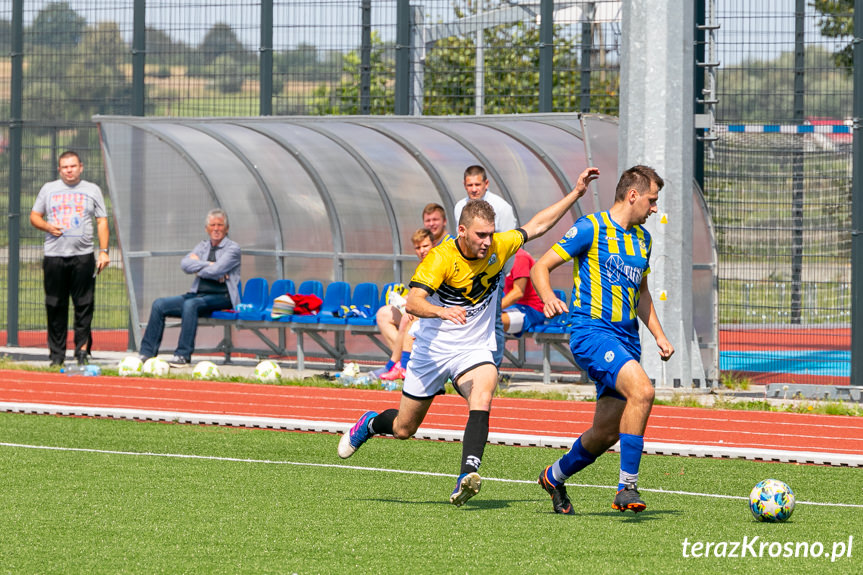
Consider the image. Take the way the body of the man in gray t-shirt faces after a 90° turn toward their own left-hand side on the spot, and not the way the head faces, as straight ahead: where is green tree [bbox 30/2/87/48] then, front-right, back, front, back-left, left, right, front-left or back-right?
left

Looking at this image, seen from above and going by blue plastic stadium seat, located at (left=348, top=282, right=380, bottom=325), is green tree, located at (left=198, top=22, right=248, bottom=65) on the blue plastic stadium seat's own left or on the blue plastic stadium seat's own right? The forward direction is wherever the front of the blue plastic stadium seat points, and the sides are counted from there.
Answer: on the blue plastic stadium seat's own right

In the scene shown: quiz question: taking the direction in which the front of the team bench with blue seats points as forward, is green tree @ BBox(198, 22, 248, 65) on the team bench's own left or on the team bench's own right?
on the team bench's own right

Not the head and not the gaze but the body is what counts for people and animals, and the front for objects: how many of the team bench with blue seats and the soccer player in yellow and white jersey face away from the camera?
0

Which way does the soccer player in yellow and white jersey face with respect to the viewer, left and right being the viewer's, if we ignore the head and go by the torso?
facing the viewer and to the right of the viewer

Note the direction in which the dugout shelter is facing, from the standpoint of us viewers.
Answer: facing the viewer and to the left of the viewer

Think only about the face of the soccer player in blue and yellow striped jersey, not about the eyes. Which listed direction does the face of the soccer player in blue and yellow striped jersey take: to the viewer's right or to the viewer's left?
to the viewer's right

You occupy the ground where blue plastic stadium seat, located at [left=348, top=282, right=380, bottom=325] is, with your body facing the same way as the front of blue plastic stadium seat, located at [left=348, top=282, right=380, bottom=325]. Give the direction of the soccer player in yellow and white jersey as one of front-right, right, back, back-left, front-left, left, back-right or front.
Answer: front-left

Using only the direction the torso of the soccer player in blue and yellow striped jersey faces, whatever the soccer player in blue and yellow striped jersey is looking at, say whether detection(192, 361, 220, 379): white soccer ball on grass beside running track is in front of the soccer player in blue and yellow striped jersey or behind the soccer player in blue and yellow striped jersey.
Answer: behind

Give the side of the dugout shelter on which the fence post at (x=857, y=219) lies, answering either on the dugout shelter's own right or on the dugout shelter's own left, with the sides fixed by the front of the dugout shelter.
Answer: on the dugout shelter's own left

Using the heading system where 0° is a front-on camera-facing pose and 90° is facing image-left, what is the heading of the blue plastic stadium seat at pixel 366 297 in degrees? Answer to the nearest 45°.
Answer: approximately 45°
